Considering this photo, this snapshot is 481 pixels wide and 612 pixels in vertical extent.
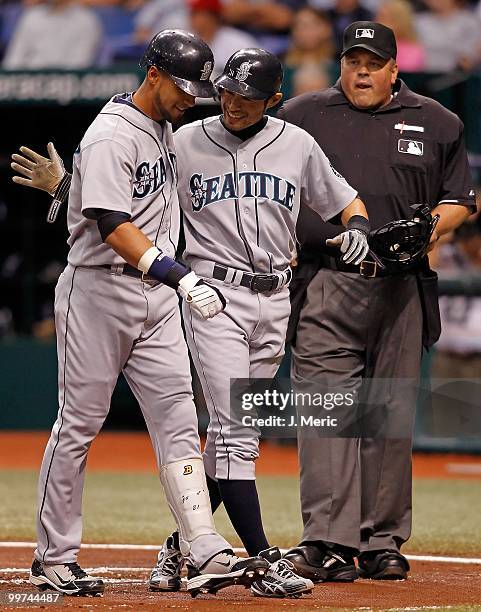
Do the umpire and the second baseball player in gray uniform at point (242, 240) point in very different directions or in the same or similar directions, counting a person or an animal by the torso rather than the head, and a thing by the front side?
same or similar directions

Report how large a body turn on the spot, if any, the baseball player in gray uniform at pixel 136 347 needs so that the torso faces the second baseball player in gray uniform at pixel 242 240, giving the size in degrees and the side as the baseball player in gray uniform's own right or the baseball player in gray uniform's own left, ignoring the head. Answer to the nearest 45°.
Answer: approximately 90° to the baseball player in gray uniform's own left

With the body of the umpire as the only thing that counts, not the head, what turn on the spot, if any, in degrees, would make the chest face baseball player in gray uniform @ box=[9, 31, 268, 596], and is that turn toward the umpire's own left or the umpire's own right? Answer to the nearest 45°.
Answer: approximately 45° to the umpire's own right

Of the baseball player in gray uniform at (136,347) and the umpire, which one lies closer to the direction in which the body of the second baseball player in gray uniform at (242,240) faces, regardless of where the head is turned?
the baseball player in gray uniform

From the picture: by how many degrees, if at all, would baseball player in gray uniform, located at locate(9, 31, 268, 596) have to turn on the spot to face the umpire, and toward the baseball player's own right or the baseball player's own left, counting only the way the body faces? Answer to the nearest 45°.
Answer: approximately 90° to the baseball player's own left

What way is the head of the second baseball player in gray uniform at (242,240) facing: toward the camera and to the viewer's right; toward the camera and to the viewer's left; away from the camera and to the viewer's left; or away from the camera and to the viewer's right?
toward the camera and to the viewer's left

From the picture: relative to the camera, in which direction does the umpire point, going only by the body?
toward the camera

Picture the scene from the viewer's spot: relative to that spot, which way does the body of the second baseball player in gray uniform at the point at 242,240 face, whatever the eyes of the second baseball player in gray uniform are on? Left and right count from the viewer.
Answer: facing the viewer

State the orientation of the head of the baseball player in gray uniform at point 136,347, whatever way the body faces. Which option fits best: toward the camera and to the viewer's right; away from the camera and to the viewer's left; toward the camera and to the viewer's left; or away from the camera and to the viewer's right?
toward the camera and to the viewer's right

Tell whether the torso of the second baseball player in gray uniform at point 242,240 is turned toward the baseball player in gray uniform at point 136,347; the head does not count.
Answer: no

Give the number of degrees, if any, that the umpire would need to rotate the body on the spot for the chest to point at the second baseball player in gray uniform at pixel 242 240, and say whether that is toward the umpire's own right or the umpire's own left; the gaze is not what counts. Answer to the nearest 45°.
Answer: approximately 45° to the umpire's own right

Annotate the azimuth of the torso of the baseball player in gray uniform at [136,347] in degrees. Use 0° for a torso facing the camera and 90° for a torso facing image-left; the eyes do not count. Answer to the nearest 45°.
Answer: approximately 315°

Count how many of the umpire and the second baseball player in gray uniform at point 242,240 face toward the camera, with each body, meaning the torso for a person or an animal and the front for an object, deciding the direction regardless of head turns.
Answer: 2

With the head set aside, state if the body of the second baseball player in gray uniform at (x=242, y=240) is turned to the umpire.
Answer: no
